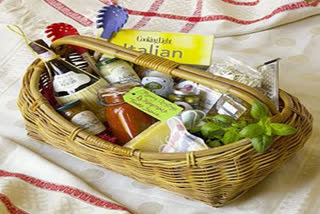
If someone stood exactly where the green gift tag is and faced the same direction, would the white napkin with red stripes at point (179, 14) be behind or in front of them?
behind

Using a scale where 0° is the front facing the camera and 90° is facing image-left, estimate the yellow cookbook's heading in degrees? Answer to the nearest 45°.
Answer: approximately 0°

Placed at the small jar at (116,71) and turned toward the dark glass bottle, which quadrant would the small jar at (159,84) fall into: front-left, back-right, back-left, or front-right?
back-left

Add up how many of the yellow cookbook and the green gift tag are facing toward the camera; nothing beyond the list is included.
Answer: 2

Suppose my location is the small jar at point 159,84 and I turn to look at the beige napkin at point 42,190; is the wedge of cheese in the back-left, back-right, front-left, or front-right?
front-left

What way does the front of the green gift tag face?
toward the camera
